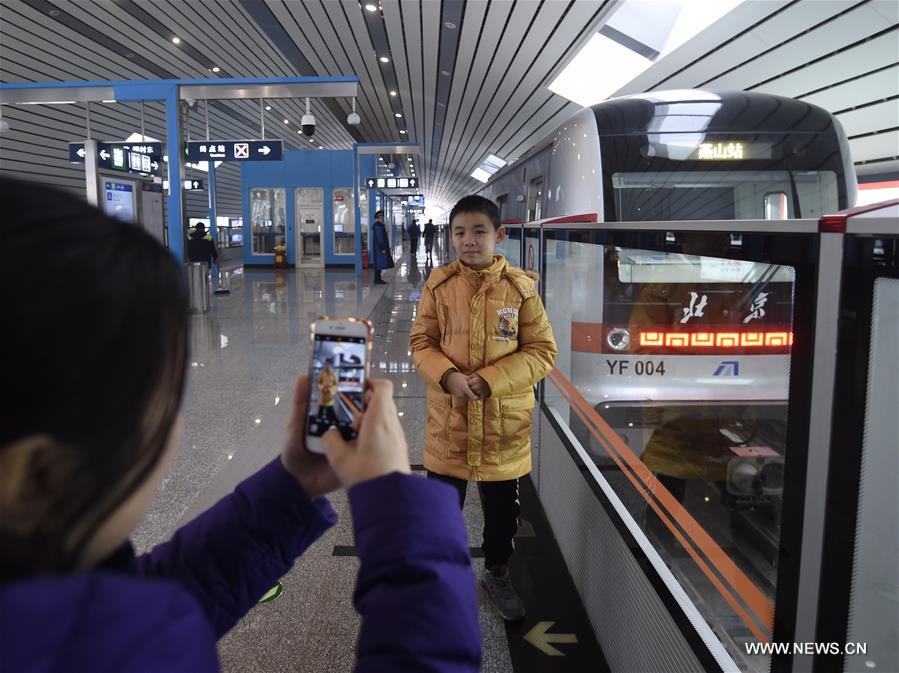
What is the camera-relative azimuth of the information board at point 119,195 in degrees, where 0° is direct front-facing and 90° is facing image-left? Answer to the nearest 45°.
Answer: approximately 0°

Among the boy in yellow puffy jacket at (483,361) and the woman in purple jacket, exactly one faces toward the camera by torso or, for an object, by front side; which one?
the boy in yellow puffy jacket

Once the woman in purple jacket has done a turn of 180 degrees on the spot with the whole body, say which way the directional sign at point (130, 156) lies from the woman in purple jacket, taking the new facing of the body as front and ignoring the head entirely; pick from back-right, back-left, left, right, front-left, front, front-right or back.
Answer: back-right

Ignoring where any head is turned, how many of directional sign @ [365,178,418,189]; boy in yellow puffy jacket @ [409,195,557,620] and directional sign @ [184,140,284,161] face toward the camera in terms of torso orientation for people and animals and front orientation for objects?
3

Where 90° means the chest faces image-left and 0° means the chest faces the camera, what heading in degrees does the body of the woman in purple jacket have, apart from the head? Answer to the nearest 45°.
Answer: approximately 225°

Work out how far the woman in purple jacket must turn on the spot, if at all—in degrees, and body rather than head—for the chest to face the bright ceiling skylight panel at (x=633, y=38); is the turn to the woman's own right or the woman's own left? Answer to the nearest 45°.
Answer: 0° — they already face it

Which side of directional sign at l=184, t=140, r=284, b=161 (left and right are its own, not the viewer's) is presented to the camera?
front

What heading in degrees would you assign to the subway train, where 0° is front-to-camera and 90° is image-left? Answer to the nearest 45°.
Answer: approximately 0°

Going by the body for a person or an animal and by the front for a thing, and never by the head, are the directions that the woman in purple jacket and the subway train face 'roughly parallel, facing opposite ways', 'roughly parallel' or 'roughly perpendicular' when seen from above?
roughly parallel, facing opposite ways

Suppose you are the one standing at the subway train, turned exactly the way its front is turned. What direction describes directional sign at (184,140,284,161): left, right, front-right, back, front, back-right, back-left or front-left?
back-right

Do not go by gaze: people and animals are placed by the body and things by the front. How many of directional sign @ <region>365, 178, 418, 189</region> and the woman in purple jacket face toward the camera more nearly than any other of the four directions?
1

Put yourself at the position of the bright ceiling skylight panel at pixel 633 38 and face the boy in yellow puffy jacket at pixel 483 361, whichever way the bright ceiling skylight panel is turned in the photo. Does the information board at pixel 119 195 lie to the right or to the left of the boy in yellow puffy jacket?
right

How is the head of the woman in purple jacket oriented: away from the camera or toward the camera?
away from the camera

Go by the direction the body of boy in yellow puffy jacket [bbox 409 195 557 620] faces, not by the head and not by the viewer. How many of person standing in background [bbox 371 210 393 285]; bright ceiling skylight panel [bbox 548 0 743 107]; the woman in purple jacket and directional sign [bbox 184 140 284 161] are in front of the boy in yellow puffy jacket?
1

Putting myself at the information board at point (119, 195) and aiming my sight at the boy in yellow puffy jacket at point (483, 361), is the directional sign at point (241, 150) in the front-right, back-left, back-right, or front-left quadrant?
back-left

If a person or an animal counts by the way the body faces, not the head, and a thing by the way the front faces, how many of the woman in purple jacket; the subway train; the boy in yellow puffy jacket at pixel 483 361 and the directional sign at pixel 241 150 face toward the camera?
3

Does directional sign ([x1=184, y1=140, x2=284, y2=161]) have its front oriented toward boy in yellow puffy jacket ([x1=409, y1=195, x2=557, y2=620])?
yes
